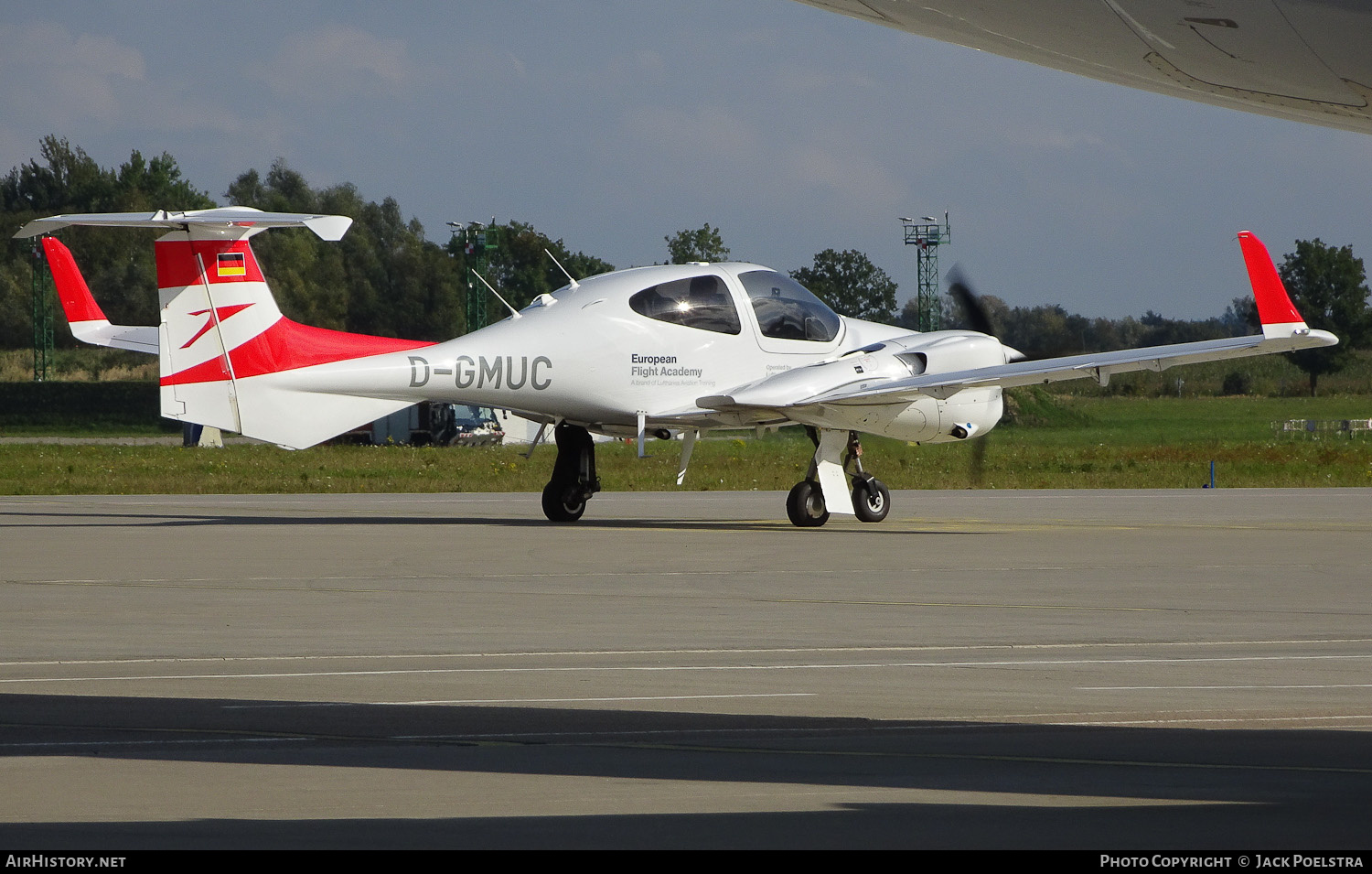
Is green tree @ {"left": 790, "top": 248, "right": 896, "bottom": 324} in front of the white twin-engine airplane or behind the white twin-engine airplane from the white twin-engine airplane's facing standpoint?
in front

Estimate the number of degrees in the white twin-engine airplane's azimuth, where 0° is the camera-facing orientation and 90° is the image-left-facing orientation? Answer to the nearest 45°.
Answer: approximately 225°
